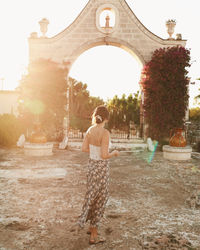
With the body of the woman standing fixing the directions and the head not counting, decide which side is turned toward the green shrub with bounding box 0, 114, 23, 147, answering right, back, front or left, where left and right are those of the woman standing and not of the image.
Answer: left

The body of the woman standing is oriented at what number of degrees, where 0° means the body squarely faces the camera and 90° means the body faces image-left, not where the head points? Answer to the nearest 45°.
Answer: approximately 225°

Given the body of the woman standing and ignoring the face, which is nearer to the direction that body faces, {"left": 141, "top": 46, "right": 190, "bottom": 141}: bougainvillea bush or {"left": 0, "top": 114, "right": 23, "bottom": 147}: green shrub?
the bougainvillea bush

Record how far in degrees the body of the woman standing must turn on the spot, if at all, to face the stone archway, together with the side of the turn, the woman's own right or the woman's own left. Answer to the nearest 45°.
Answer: approximately 45° to the woman's own left
